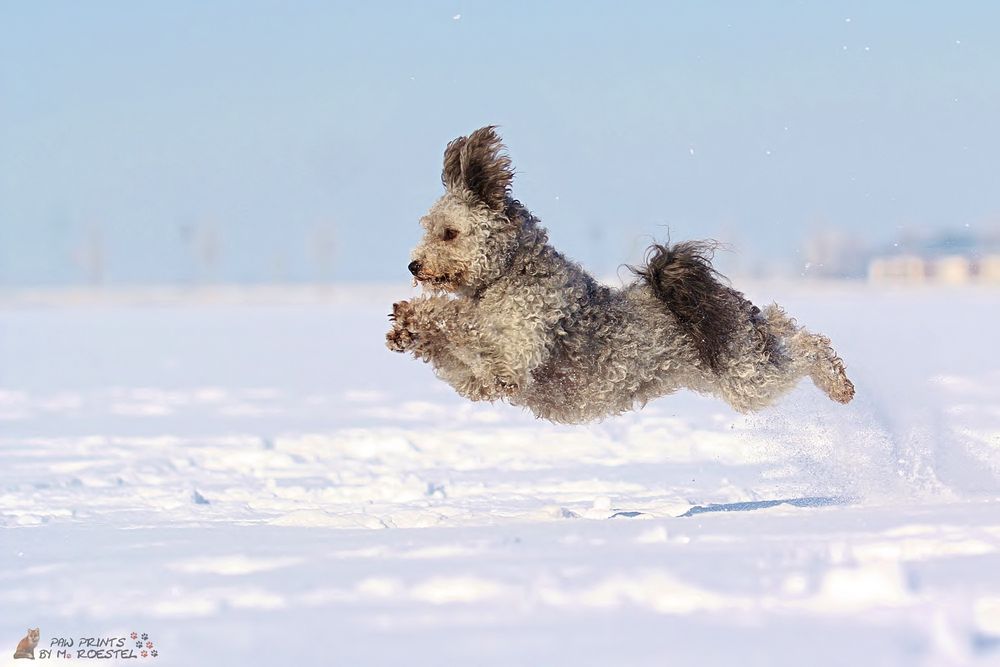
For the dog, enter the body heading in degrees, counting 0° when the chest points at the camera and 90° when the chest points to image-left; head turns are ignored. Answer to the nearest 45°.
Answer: approximately 90°
